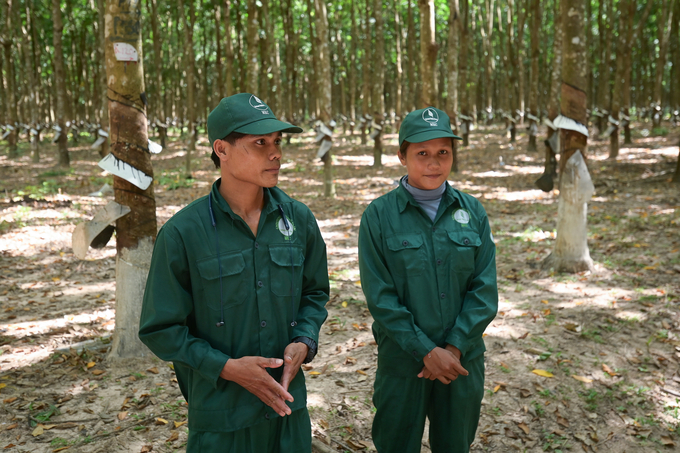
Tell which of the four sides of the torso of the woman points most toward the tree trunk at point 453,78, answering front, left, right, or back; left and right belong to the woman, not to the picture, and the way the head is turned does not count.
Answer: back

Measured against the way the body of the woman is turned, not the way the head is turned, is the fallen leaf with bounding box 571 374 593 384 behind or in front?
behind

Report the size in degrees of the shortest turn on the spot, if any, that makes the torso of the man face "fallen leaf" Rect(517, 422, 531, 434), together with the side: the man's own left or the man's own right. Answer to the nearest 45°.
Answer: approximately 90° to the man's own left

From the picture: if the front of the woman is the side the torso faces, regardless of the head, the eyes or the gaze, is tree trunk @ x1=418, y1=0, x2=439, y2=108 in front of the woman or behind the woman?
behind

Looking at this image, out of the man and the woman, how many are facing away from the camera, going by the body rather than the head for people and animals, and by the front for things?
0

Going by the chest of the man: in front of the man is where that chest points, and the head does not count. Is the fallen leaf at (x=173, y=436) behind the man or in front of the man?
behind

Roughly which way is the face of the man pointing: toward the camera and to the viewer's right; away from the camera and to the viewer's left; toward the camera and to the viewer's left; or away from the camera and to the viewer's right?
toward the camera and to the viewer's right

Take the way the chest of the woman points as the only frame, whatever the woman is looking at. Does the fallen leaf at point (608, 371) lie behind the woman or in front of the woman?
behind

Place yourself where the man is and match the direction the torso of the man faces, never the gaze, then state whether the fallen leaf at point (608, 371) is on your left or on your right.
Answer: on your left
